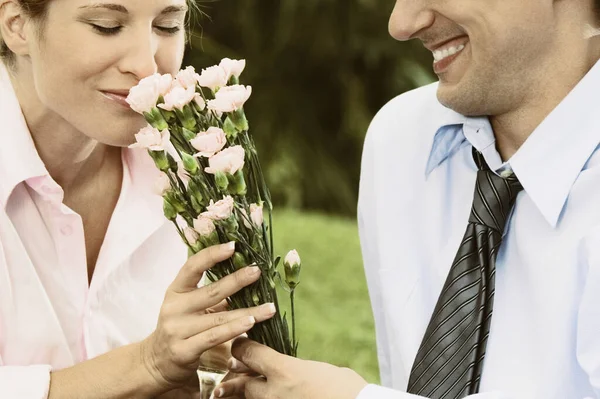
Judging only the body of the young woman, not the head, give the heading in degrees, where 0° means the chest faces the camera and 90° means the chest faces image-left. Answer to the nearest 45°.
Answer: approximately 315°

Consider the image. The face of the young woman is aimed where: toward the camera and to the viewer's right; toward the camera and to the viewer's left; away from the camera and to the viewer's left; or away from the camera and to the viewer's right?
toward the camera and to the viewer's right
